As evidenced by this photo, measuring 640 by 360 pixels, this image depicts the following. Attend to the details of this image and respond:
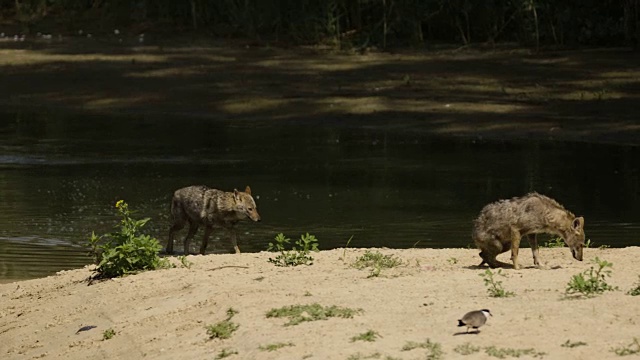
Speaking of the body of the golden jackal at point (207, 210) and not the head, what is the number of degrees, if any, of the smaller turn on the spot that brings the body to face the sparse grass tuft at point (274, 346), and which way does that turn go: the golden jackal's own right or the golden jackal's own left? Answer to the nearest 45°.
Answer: approximately 90° to the golden jackal's own right

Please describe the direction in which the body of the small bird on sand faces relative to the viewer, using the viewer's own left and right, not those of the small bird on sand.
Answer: facing to the right of the viewer

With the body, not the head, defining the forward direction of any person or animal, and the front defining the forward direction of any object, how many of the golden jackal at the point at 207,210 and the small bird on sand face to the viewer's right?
2

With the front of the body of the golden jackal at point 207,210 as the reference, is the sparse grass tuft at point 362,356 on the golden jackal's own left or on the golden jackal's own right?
on the golden jackal's own right

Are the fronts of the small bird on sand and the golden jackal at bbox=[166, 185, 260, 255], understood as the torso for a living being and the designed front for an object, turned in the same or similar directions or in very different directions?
same or similar directions

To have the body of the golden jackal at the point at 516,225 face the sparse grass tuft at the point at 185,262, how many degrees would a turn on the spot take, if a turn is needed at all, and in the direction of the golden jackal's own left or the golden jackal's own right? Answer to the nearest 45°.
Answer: approximately 180°

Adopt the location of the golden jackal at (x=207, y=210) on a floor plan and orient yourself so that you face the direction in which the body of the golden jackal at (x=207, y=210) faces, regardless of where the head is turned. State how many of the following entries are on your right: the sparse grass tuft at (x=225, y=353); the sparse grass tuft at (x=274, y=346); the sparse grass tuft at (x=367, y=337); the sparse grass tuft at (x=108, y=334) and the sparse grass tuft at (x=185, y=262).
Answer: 5

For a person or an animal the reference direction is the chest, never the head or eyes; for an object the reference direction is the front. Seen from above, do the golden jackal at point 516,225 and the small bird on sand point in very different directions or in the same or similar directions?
same or similar directions

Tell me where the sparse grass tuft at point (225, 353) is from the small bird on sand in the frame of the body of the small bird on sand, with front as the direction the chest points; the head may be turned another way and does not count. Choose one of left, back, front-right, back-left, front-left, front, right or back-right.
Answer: back

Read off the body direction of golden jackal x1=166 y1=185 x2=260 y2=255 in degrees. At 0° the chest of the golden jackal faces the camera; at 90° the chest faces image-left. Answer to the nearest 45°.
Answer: approximately 270°

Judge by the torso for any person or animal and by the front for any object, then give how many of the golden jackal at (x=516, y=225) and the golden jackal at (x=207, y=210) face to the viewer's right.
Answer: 2

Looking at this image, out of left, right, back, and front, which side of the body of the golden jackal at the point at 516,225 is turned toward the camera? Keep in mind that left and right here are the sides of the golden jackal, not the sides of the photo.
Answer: right

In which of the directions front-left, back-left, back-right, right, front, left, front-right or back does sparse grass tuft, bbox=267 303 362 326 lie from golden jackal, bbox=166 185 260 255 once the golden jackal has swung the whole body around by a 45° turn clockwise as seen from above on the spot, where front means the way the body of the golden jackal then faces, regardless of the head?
front-right

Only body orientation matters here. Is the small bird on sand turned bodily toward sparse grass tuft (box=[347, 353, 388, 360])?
no
